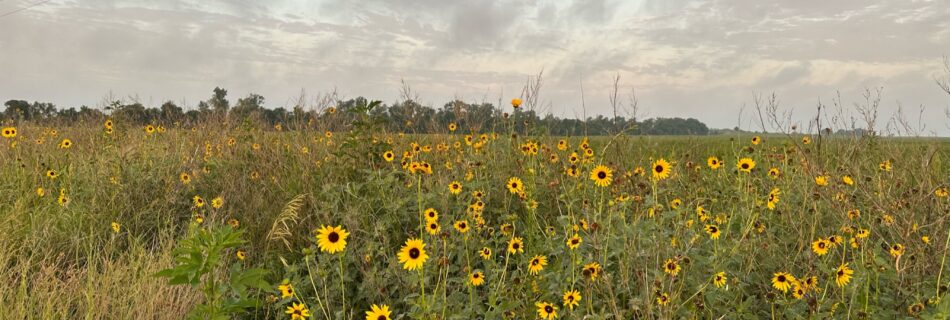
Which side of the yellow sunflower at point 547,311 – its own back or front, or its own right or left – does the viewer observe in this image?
front

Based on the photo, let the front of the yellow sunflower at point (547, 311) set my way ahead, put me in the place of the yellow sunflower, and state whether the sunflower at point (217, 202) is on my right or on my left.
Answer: on my right

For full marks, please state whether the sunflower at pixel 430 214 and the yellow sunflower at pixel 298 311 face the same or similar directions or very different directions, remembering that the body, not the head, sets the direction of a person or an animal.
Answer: same or similar directions

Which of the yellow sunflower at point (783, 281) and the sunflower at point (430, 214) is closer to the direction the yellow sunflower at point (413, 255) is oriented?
the yellow sunflower

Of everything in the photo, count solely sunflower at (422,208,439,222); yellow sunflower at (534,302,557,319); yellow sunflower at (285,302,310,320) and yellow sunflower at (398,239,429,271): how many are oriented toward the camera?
4

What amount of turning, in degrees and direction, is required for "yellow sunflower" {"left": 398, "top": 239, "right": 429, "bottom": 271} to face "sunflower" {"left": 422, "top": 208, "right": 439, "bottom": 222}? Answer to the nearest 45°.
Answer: approximately 180°

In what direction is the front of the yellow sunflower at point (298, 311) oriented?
toward the camera

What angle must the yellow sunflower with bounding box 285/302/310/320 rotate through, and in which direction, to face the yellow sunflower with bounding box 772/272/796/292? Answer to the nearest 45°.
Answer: approximately 90° to its left

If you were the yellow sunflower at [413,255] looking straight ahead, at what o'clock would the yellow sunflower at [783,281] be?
the yellow sunflower at [783,281] is roughly at 9 o'clock from the yellow sunflower at [413,255].

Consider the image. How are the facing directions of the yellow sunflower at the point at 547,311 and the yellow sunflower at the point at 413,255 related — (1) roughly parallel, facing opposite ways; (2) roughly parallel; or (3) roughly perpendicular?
roughly parallel

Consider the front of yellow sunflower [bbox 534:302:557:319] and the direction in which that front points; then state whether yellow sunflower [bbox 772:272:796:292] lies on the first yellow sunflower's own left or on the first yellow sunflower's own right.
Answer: on the first yellow sunflower's own left

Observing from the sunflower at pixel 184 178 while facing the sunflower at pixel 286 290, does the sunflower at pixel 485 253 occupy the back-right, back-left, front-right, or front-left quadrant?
front-left
